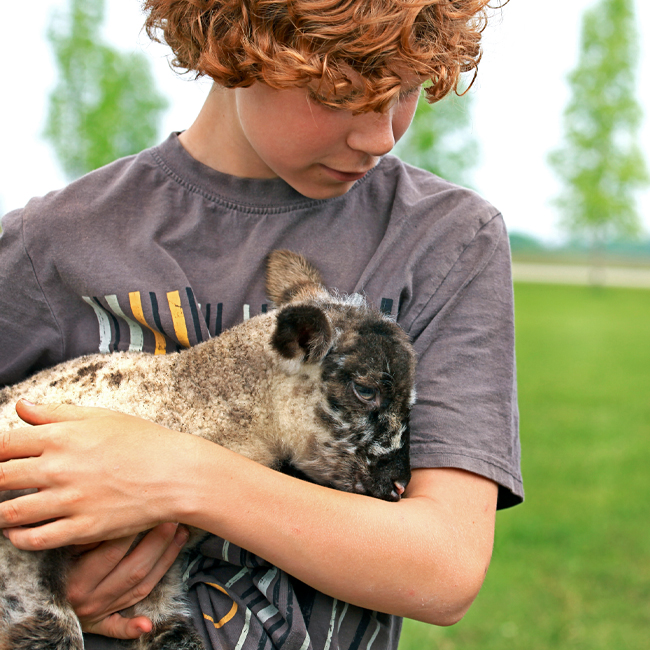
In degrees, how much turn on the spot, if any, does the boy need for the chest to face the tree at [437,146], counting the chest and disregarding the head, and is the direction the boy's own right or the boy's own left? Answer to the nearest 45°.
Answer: approximately 180°

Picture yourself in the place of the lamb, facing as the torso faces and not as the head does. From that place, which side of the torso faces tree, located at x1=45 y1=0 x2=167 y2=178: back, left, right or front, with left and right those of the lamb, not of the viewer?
left

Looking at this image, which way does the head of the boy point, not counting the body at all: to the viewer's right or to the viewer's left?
to the viewer's right

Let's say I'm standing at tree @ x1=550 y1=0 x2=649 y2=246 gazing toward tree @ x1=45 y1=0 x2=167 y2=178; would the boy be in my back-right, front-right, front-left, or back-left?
front-left

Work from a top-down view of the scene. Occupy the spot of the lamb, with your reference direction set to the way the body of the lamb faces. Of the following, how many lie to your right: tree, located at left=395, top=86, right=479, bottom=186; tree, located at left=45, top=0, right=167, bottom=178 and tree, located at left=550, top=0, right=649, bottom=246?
0

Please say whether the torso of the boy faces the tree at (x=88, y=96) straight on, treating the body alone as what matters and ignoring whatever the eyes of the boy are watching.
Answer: no

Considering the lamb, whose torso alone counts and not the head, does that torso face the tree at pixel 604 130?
no

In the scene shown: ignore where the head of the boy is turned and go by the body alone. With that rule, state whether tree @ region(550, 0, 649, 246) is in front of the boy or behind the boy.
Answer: behind

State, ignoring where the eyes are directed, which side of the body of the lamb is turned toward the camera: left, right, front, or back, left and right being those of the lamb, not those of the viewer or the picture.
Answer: right

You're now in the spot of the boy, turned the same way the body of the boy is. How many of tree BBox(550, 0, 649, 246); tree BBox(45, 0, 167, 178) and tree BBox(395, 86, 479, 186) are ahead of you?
0

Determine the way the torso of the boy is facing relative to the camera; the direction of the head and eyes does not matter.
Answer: toward the camera
